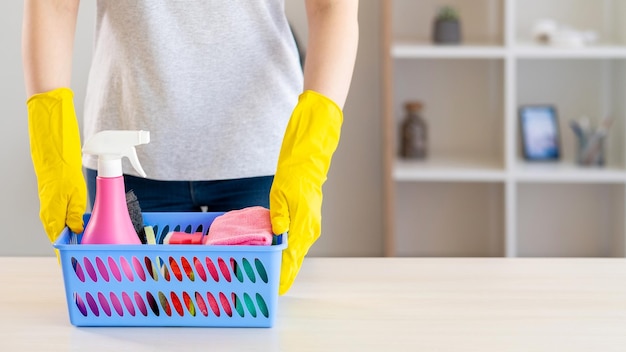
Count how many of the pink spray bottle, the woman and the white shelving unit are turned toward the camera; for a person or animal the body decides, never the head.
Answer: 2

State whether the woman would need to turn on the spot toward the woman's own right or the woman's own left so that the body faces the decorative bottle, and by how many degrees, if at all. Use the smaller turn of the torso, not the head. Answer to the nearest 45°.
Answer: approximately 135° to the woman's own left

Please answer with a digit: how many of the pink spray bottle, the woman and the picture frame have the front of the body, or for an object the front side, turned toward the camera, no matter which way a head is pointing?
2

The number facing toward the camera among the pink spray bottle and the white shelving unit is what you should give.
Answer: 1

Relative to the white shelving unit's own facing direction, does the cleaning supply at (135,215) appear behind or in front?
in front

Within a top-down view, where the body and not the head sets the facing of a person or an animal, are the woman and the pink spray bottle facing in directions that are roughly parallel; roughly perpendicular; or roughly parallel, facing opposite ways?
roughly perpendicular

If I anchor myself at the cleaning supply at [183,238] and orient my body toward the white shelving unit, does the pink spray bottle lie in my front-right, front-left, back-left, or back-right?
back-left

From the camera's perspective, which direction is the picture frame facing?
toward the camera
